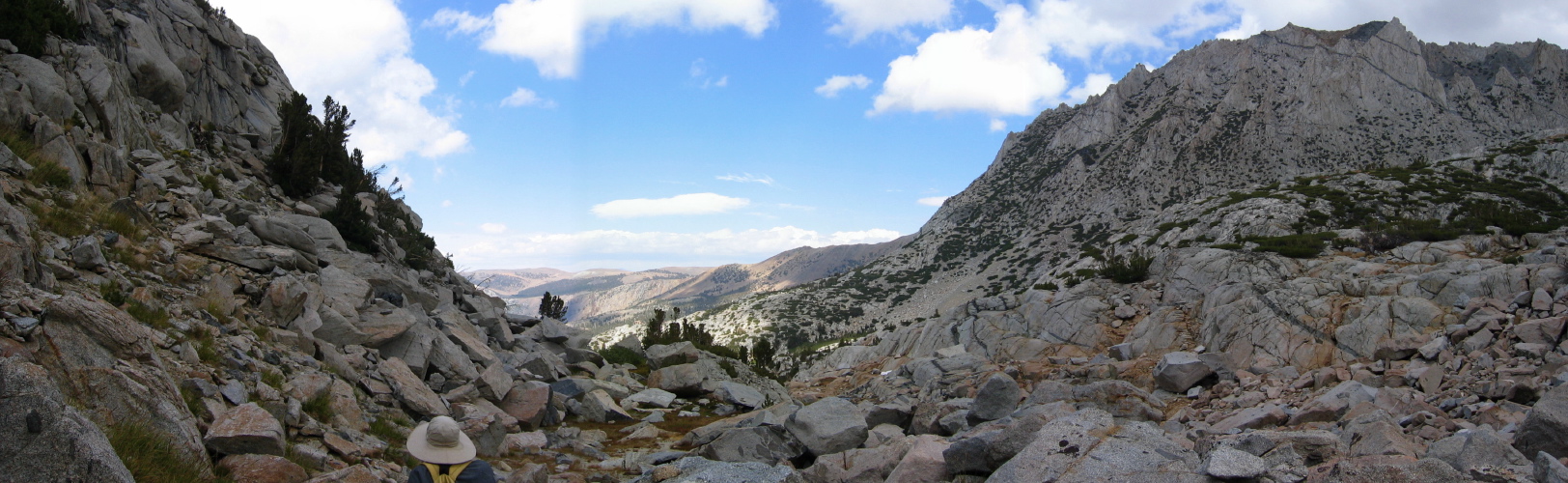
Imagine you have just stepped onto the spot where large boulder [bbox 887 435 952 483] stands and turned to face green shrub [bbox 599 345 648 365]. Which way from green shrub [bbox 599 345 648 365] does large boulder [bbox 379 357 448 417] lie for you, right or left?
left

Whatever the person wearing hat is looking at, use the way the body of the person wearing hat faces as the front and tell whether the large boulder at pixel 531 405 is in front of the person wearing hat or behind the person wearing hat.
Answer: in front

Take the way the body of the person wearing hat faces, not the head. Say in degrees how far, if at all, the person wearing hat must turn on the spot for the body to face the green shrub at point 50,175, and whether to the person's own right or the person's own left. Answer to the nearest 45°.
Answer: approximately 45° to the person's own left

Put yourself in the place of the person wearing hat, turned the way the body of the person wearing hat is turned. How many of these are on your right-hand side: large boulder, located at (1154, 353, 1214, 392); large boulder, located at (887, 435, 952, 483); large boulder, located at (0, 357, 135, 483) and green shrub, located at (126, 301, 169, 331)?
2

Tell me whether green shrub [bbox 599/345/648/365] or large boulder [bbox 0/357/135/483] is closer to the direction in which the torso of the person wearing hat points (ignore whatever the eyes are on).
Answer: the green shrub

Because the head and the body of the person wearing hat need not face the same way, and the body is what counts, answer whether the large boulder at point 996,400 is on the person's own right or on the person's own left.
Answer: on the person's own right

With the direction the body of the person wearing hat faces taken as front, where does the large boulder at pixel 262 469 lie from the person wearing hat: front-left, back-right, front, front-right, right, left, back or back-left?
front-left

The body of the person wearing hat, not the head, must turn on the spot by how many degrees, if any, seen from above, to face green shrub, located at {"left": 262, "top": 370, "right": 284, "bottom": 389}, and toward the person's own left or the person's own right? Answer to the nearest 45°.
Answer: approximately 45° to the person's own left

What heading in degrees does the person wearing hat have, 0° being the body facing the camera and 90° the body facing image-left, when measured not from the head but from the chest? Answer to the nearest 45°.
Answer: approximately 180°

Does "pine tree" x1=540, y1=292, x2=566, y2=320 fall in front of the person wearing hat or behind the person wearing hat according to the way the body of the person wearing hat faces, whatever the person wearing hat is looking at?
in front

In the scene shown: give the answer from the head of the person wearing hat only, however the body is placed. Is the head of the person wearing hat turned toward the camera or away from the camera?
away from the camera
